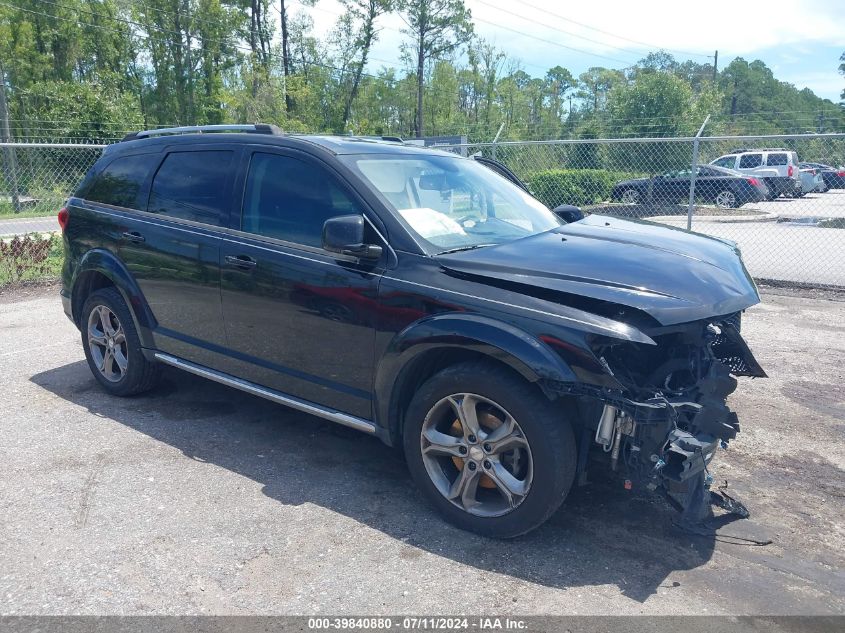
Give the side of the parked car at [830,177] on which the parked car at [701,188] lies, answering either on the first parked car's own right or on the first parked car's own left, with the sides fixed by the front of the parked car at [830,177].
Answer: on the first parked car's own left

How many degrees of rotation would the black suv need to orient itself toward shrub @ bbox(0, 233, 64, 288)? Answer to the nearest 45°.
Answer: approximately 180°

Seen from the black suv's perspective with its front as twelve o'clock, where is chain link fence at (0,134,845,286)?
The chain link fence is roughly at 8 o'clock from the black suv.

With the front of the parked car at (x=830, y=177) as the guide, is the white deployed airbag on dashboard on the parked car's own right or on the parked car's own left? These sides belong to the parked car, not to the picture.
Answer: on the parked car's own left

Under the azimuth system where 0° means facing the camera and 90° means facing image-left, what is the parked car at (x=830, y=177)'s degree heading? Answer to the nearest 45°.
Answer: approximately 135°

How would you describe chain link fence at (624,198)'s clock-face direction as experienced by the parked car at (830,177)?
The chain link fence is roughly at 8 o'clock from the parked car.

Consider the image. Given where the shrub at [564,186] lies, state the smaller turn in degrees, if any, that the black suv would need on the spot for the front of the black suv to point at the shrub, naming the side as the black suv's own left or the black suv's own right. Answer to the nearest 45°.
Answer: approximately 135° to the black suv's own left
